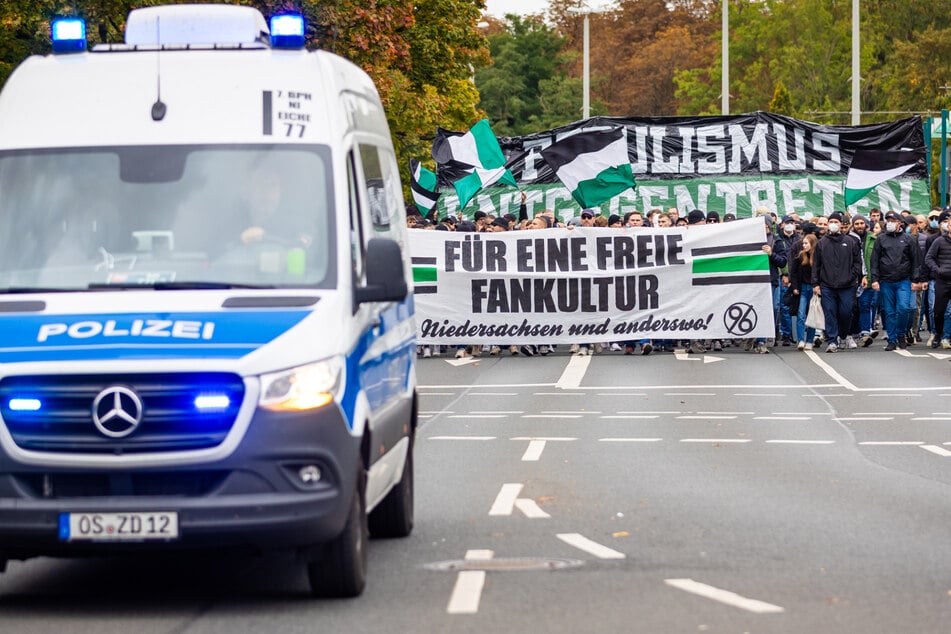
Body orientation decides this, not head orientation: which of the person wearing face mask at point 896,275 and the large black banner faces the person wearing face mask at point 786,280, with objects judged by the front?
the large black banner

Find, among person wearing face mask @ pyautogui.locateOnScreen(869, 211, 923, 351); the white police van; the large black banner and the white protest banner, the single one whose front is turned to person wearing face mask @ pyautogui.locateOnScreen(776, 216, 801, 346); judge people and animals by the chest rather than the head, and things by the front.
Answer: the large black banner

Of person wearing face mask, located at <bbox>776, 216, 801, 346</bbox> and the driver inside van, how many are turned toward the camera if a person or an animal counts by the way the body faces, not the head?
2

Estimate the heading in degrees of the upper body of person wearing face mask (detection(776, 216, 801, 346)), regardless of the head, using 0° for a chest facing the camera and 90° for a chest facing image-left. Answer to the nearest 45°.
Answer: approximately 0°

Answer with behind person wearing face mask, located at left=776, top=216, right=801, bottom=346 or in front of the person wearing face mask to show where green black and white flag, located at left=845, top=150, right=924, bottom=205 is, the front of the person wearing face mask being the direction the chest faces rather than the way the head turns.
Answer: behind

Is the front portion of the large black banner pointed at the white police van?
yes

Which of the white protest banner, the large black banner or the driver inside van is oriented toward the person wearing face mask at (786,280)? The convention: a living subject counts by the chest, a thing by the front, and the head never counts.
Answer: the large black banner

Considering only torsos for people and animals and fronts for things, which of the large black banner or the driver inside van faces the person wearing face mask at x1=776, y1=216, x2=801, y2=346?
the large black banner
